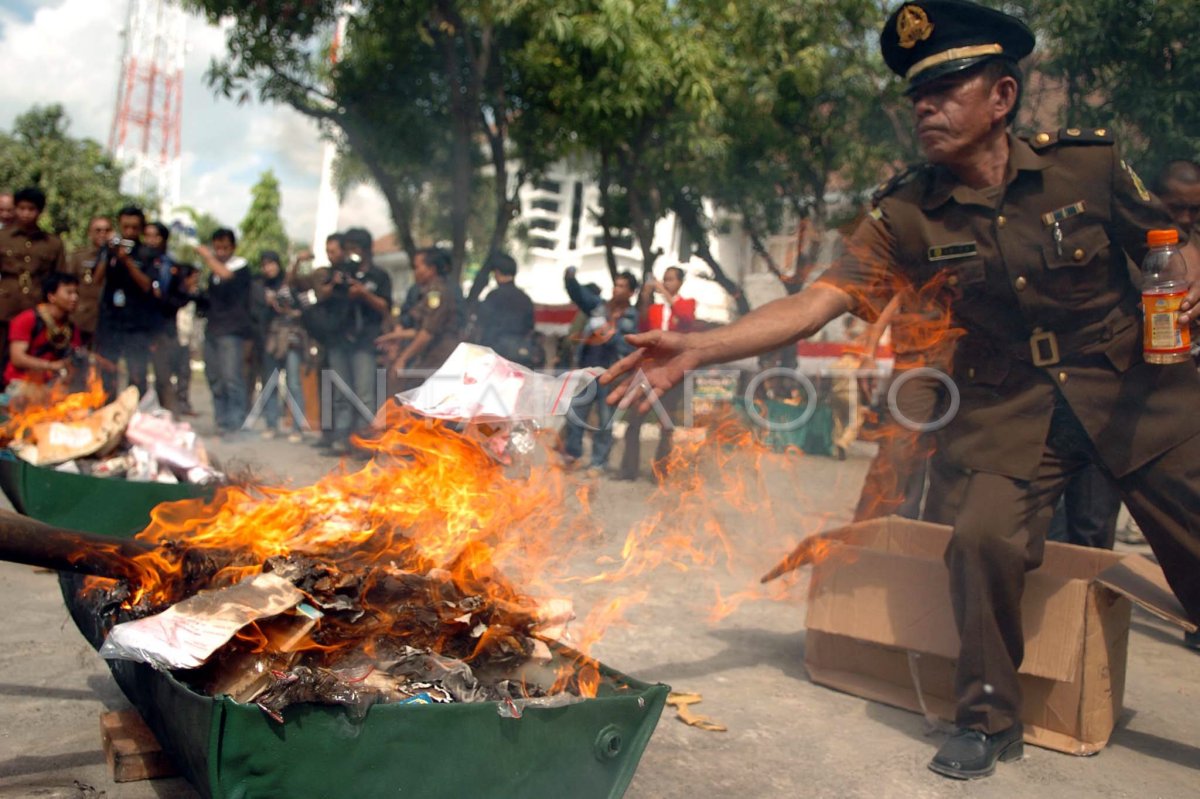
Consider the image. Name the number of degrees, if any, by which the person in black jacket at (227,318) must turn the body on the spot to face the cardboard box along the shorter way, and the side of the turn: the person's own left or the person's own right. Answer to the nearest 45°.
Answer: approximately 45° to the person's own left

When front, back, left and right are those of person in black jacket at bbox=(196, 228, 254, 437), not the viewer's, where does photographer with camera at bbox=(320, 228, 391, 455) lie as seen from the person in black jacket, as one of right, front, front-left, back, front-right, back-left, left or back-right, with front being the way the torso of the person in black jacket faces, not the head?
left

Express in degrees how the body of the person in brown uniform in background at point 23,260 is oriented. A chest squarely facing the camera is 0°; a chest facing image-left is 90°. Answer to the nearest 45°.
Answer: approximately 0°

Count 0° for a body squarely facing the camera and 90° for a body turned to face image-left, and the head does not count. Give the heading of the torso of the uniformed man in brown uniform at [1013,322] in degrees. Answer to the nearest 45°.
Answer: approximately 45°

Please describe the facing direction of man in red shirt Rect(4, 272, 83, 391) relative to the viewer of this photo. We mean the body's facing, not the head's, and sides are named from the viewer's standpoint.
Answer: facing the viewer and to the right of the viewer

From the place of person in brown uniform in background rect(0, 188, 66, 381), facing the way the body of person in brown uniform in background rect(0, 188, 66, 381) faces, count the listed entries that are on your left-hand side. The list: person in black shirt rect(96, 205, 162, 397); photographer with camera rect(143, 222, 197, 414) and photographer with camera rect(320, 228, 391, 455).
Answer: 3

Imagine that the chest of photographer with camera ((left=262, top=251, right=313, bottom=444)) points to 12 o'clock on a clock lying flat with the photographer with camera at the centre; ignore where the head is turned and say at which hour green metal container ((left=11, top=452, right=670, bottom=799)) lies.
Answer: The green metal container is roughly at 12 o'clock from the photographer with camera.

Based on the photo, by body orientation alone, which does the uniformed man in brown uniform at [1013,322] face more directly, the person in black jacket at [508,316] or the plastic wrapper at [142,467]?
the plastic wrapper

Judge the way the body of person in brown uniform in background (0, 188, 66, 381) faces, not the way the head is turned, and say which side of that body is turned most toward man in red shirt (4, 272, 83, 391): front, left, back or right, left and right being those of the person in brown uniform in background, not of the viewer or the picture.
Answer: front

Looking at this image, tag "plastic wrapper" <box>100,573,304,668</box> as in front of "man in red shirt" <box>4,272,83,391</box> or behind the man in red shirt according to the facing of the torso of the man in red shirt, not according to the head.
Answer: in front

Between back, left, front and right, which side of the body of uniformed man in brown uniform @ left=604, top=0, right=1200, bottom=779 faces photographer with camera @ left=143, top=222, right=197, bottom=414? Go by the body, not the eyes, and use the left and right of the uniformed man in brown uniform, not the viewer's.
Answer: right

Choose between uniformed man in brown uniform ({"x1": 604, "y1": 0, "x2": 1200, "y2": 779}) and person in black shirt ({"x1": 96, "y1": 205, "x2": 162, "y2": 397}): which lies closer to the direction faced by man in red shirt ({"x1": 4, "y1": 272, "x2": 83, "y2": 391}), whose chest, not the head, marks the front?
the uniformed man in brown uniform

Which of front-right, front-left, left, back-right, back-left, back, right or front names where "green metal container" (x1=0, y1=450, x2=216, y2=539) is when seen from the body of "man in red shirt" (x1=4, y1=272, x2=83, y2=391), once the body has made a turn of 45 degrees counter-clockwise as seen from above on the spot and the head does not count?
right
